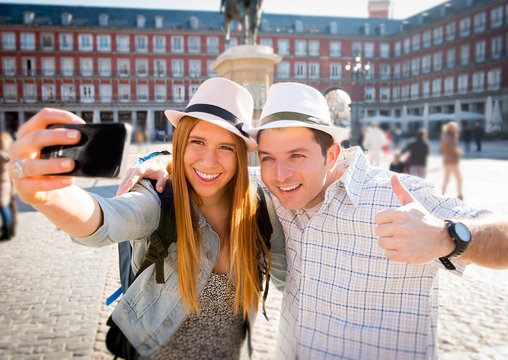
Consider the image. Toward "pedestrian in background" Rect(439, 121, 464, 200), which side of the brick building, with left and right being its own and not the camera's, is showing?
front

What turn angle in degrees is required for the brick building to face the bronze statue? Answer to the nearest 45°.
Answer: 0° — it already faces it

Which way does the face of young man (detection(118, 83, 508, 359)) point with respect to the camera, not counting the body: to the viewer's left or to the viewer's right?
to the viewer's left

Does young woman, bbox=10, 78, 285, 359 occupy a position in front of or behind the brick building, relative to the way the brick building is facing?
in front

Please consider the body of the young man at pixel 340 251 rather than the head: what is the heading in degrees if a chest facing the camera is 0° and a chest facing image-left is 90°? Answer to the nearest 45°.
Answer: approximately 45°

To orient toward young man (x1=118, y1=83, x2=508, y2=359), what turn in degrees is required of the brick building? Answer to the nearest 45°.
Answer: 0° — it already faces them
